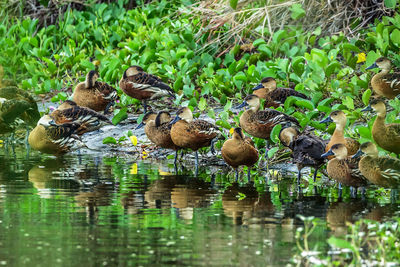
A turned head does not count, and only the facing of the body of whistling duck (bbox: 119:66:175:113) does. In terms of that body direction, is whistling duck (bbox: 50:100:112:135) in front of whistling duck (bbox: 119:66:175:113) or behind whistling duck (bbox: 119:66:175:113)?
in front

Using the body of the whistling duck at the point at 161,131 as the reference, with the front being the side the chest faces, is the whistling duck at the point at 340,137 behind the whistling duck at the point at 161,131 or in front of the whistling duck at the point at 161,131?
behind

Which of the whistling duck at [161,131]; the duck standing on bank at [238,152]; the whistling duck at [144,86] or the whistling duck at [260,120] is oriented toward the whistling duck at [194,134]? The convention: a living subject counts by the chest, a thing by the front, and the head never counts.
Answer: the whistling duck at [260,120]

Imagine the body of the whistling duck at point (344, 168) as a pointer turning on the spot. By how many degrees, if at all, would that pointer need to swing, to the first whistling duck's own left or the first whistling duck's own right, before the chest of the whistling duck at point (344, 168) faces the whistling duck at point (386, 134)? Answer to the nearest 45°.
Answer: approximately 180°

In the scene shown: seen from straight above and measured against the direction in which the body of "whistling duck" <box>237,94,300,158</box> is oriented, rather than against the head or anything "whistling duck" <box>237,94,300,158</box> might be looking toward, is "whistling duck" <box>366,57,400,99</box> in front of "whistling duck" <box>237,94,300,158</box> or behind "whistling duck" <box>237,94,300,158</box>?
behind

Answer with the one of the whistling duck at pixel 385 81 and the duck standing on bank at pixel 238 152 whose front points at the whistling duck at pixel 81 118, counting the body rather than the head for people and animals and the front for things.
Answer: the whistling duck at pixel 385 81

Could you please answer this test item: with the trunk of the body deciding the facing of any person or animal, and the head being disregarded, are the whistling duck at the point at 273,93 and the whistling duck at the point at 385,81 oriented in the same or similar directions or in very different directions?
same or similar directions

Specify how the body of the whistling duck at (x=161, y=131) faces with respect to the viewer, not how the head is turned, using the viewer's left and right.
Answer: facing to the left of the viewer

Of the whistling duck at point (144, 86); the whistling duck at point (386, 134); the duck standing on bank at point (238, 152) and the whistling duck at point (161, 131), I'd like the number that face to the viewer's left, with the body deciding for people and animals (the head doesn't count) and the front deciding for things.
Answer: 3

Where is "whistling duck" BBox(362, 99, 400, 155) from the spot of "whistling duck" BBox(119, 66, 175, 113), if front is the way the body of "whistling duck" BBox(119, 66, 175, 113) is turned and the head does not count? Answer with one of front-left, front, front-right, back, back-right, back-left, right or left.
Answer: back-left

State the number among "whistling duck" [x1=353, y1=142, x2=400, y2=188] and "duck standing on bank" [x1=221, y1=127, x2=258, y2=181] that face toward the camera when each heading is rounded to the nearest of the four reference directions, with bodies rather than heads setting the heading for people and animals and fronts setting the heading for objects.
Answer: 1

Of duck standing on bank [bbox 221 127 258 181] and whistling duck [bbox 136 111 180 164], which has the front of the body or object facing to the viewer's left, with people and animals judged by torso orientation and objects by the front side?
the whistling duck

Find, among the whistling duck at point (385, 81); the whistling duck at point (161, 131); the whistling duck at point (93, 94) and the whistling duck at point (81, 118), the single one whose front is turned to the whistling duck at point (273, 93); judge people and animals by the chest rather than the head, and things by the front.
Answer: the whistling duck at point (385, 81)

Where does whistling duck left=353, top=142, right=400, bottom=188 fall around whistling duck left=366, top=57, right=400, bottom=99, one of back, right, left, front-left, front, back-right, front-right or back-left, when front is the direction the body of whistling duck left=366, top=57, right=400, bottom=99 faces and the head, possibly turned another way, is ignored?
left

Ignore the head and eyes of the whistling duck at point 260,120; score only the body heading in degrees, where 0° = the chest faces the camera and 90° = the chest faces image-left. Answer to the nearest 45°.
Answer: approximately 90°

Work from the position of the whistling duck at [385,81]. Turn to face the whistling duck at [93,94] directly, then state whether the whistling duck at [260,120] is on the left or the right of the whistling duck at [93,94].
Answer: left

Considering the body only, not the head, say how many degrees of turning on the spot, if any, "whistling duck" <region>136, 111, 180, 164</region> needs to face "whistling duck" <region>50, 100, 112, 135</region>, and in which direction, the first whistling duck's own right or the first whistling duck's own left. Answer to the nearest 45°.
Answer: approximately 45° to the first whistling duck's own right

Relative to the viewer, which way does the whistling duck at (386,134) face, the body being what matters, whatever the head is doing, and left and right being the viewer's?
facing to the left of the viewer

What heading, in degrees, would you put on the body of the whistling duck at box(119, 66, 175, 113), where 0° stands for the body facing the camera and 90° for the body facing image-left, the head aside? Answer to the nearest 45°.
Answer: approximately 90°

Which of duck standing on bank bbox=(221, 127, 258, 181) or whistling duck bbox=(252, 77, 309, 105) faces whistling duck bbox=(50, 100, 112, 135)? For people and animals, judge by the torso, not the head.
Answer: whistling duck bbox=(252, 77, 309, 105)
